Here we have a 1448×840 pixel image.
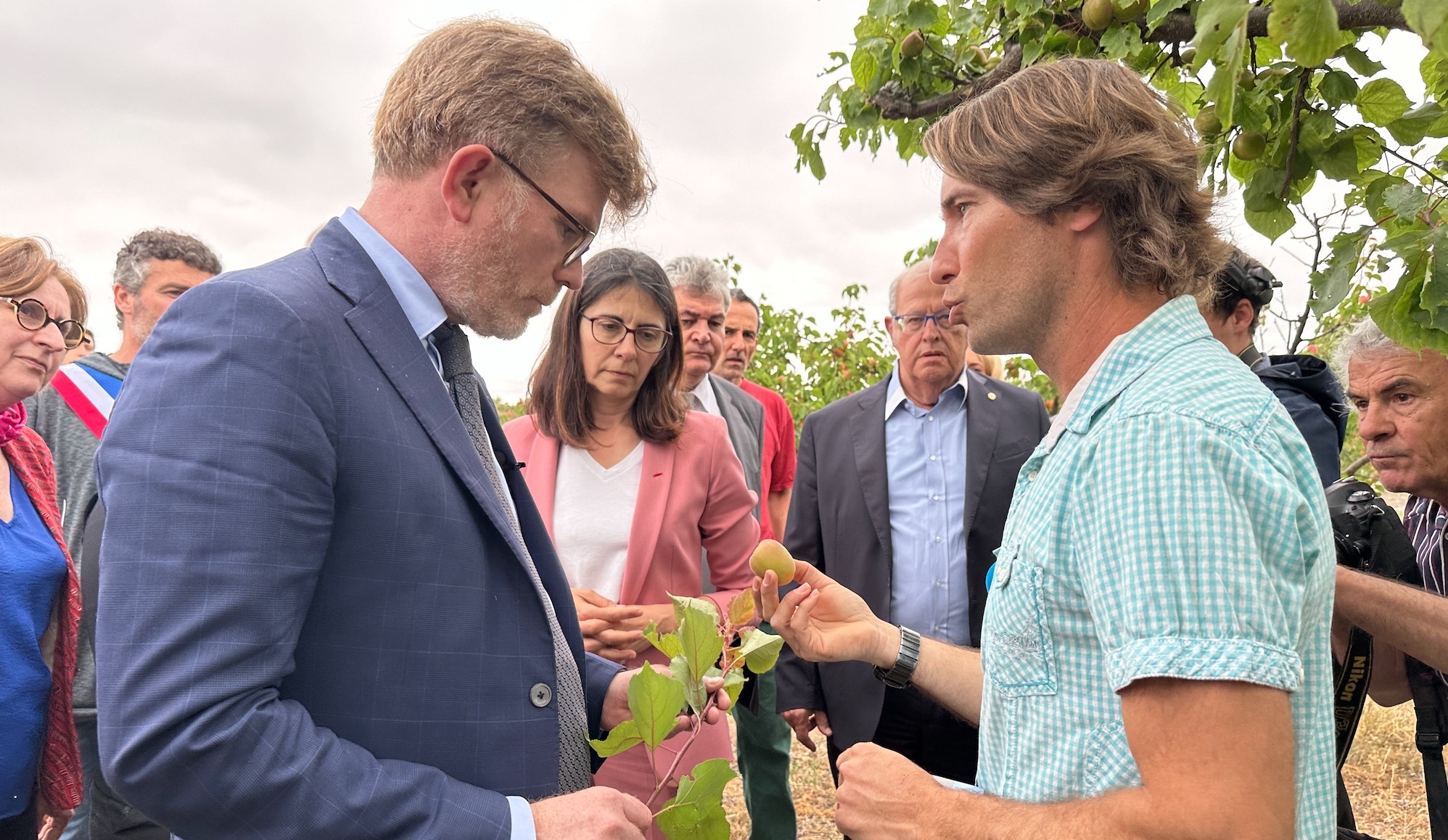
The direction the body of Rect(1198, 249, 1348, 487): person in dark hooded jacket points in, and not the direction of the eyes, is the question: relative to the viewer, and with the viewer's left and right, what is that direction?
facing to the left of the viewer

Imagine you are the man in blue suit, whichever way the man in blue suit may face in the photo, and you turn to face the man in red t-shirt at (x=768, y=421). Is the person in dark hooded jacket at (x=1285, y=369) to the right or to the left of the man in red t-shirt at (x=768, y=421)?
right

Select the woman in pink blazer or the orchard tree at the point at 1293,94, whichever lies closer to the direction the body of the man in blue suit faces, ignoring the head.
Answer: the orchard tree

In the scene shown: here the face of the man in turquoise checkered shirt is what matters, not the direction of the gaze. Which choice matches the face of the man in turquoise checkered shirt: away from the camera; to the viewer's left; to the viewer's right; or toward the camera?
to the viewer's left

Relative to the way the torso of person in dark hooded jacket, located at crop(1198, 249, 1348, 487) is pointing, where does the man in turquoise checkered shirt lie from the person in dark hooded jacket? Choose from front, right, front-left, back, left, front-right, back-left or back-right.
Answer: left

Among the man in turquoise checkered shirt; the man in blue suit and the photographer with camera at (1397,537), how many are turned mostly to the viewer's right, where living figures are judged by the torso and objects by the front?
1

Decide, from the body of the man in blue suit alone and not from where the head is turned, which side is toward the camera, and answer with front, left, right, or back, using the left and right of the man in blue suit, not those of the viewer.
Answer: right

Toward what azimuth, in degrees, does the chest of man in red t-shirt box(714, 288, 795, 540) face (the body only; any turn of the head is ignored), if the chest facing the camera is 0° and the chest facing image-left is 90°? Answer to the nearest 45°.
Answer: approximately 45°

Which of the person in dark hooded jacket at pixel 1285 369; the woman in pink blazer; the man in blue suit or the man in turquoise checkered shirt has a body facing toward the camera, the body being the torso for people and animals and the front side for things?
the woman in pink blazer

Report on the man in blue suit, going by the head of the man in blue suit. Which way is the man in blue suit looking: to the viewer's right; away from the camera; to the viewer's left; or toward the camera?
to the viewer's right

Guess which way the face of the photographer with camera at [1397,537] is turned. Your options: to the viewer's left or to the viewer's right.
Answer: to the viewer's left

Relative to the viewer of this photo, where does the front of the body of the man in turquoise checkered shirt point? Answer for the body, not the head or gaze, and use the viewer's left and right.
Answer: facing to the left of the viewer

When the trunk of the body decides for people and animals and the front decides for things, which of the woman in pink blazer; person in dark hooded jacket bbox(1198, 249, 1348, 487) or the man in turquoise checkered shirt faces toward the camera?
the woman in pink blazer
